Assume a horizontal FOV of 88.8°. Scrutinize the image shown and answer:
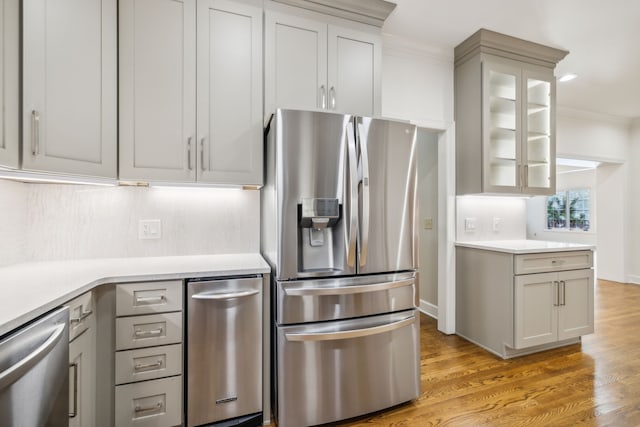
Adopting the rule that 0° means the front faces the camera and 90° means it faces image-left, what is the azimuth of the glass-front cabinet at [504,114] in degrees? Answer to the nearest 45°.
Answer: approximately 315°

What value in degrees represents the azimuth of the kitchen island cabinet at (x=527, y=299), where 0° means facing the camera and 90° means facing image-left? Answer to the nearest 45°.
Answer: approximately 315°

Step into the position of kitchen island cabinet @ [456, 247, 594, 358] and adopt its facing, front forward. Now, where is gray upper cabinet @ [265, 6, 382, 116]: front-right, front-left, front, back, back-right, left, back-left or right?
right

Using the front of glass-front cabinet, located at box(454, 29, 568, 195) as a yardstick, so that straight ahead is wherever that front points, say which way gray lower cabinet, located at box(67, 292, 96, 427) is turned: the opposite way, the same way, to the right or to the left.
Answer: to the left

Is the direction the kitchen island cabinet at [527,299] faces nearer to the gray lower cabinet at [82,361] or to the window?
the gray lower cabinet

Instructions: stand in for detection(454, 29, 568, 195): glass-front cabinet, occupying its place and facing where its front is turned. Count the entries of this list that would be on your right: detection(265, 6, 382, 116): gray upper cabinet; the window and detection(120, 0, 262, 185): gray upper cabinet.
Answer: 2

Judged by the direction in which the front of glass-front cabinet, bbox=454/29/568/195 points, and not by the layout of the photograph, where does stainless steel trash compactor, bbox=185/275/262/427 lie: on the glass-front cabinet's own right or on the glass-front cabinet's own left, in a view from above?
on the glass-front cabinet's own right

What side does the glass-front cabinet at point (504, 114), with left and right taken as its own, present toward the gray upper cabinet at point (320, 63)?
right

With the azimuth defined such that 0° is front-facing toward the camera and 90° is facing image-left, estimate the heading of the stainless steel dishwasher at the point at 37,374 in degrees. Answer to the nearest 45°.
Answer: approximately 315°

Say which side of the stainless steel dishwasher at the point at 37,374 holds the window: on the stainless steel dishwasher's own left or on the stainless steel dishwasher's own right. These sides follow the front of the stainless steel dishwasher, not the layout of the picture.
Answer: on the stainless steel dishwasher's own left

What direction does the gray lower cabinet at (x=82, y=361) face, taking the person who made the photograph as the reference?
facing to the right of the viewer

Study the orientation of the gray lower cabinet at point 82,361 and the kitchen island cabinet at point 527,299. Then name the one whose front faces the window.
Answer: the gray lower cabinet
